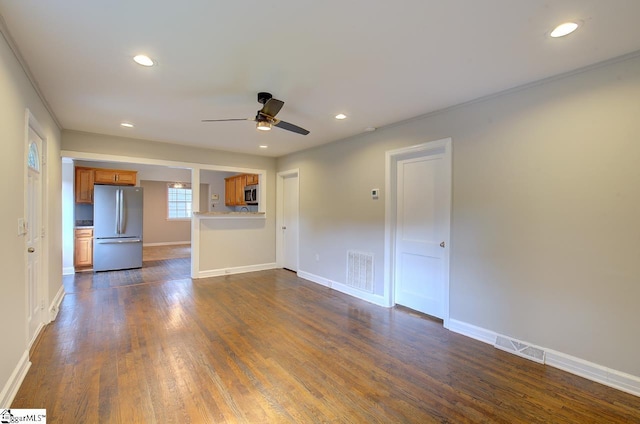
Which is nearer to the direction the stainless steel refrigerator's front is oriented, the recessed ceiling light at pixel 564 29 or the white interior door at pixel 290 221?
the recessed ceiling light

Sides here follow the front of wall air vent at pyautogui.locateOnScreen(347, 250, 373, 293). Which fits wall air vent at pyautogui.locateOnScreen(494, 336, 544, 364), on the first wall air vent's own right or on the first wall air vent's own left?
on the first wall air vent's own left

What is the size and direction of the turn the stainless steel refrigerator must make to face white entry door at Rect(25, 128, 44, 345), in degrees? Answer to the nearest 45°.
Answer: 0° — it already faces it

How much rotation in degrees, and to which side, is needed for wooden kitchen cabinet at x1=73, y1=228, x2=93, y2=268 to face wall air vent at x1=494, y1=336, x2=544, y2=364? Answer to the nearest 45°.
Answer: approximately 45° to its left

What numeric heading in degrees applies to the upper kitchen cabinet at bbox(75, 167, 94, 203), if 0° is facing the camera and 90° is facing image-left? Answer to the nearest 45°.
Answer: approximately 0°

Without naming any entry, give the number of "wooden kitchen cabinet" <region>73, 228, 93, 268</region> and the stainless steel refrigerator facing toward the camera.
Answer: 2

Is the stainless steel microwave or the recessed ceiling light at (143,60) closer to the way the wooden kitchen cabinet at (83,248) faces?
the recessed ceiling light

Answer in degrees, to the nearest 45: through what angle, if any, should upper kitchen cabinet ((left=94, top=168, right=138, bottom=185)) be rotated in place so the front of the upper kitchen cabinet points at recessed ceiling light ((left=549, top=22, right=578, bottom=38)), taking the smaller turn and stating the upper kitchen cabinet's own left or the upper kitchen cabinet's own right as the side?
0° — it already faces it

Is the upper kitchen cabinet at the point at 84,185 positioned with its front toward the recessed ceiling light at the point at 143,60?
yes

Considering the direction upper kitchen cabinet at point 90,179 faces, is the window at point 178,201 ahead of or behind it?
behind

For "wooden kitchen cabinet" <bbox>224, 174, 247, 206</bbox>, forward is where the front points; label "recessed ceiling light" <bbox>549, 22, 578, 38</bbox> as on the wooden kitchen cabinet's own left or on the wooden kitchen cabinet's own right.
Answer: on the wooden kitchen cabinet's own left

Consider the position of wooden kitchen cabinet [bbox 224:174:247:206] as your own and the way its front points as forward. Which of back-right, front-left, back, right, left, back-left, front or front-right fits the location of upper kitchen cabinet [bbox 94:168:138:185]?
front-right

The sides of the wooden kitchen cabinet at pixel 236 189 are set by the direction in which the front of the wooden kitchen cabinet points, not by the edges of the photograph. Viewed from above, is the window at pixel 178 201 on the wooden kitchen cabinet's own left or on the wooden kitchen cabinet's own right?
on the wooden kitchen cabinet's own right
